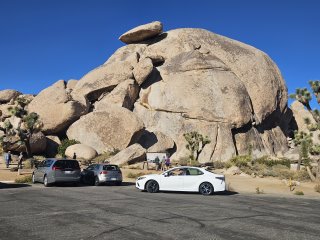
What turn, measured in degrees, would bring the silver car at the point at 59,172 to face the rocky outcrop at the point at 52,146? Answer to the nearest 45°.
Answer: approximately 45° to its right

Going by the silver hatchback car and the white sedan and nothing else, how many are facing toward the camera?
0

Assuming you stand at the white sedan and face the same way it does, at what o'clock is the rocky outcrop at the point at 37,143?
The rocky outcrop is roughly at 2 o'clock from the white sedan.

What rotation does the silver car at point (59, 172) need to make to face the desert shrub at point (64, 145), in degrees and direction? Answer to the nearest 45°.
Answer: approximately 45° to its right

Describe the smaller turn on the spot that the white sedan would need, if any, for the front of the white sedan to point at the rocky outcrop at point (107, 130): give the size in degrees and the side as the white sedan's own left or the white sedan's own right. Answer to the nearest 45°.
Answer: approximately 90° to the white sedan's own right

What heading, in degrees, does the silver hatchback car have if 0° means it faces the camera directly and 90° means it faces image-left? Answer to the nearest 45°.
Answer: approximately 135°

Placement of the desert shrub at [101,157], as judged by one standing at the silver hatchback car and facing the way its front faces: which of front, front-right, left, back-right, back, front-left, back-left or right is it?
front-right

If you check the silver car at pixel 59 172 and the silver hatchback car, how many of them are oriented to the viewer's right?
0

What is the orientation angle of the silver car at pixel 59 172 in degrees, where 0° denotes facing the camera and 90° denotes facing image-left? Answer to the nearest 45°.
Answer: approximately 135°

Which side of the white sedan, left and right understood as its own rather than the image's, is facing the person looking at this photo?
left

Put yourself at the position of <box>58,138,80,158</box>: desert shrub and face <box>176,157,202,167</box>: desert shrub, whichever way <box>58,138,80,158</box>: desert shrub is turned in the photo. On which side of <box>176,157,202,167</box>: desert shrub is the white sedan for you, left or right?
right
